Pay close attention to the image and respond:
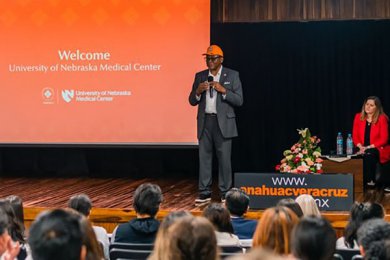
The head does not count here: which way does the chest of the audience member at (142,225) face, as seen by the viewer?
away from the camera

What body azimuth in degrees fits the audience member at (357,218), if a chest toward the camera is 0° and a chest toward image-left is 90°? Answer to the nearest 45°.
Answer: approximately 180°

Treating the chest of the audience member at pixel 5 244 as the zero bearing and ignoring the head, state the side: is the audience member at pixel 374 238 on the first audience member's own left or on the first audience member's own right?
on the first audience member's own right

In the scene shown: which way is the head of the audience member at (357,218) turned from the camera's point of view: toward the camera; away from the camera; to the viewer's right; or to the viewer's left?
away from the camera

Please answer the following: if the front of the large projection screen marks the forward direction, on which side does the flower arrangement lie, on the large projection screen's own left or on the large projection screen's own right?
on the large projection screen's own left

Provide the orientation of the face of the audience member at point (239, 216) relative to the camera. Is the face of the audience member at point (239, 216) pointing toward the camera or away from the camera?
away from the camera

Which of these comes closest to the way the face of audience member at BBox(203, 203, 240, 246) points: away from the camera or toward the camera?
away from the camera

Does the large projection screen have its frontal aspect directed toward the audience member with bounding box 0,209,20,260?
yes

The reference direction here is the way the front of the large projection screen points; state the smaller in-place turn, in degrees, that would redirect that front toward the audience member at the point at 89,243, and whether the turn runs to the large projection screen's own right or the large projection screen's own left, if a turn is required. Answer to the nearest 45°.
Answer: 0° — it already faces them

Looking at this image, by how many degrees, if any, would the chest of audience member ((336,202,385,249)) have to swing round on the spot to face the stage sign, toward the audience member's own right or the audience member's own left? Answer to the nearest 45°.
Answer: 0° — they already face it
